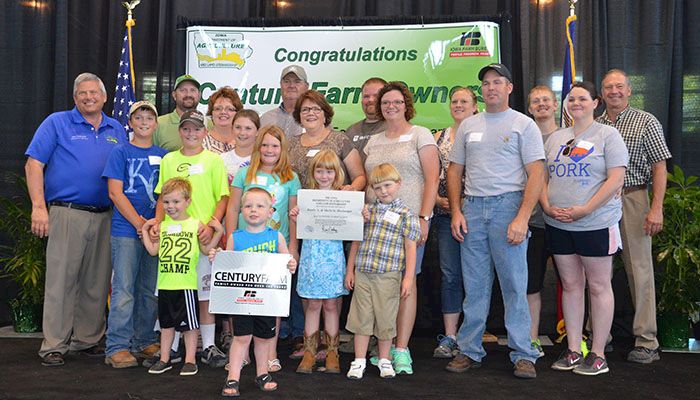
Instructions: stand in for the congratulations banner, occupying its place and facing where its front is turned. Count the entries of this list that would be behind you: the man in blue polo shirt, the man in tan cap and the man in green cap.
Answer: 0

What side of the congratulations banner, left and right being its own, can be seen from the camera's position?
front

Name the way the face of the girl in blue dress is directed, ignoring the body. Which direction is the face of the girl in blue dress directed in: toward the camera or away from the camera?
toward the camera

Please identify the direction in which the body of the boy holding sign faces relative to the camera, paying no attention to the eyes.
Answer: toward the camera

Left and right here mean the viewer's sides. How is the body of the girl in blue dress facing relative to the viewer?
facing the viewer

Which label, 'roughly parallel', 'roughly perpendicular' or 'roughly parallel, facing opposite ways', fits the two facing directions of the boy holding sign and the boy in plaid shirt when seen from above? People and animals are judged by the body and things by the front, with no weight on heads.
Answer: roughly parallel

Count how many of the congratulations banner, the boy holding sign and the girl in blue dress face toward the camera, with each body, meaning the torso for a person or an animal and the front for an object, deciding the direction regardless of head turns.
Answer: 3

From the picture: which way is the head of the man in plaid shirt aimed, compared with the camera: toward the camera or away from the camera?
toward the camera

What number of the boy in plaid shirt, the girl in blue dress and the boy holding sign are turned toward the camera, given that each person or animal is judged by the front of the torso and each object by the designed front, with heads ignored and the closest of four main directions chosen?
3

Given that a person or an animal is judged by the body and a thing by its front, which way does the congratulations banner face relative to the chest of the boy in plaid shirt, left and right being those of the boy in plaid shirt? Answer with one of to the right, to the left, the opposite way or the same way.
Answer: the same way

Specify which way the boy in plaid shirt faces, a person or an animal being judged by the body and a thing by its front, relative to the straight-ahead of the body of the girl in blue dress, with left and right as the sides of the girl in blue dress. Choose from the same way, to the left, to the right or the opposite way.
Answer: the same way

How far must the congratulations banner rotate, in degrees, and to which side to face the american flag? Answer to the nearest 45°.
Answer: approximately 90° to its right

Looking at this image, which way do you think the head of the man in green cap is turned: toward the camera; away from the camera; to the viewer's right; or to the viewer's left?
toward the camera

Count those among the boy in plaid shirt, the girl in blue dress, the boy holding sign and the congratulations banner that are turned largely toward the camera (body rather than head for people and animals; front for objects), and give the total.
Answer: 4
